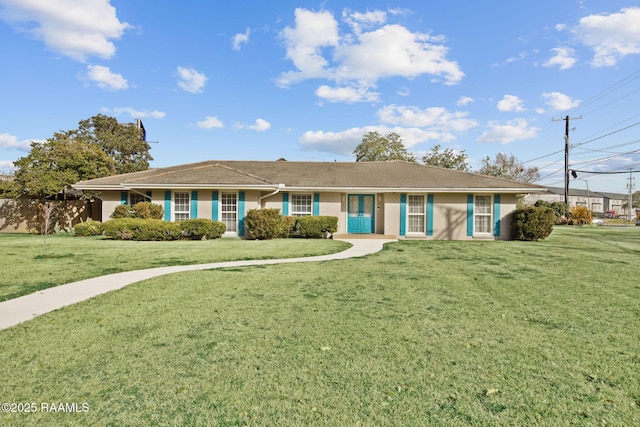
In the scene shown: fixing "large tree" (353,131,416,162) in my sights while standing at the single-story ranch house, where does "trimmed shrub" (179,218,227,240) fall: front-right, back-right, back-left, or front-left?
back-left

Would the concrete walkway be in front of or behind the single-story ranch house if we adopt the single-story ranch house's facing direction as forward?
in front

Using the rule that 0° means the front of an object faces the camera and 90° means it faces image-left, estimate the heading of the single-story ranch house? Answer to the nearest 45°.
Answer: approximately 0°

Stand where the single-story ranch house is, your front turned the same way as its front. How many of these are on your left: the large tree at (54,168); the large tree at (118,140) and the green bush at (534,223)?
1

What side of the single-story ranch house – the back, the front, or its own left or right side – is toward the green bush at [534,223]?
left

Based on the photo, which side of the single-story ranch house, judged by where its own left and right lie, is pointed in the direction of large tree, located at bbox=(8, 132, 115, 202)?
right

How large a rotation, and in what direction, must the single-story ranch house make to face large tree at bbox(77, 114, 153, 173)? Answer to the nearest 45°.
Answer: approximately 135° to its right

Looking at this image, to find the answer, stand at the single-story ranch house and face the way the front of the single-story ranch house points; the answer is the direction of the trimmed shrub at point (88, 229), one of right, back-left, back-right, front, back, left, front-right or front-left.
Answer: right

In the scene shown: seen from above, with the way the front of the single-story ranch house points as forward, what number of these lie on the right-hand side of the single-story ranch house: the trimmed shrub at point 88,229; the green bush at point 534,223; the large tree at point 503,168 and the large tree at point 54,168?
2

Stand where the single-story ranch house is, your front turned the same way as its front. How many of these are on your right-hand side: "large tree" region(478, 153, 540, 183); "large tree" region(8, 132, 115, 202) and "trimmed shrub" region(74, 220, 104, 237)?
2

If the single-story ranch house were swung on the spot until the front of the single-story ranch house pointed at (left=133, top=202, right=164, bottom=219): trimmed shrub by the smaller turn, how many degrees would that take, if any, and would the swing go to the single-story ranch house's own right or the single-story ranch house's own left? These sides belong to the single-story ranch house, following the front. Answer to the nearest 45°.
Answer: approximately 90° to the single-story ranch house's own right

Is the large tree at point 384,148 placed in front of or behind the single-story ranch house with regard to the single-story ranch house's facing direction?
behind

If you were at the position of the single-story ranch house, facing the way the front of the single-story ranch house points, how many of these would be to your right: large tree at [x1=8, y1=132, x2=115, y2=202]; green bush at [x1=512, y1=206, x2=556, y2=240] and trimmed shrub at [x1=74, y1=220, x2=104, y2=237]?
2
